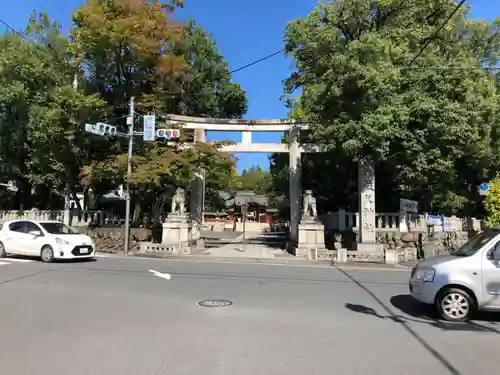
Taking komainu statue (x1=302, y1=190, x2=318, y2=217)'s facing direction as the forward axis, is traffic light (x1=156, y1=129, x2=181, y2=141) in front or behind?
in front

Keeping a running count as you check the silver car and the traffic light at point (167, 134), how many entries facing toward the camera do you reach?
1

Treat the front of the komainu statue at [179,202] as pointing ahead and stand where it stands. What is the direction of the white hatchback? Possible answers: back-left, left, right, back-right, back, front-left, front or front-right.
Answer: right

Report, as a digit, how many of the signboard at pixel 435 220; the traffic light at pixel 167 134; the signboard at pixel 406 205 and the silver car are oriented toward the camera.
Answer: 3

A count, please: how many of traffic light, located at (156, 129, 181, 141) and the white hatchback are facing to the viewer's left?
0

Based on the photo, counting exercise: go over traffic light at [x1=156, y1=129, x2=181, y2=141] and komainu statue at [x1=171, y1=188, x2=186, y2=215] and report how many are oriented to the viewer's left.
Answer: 0

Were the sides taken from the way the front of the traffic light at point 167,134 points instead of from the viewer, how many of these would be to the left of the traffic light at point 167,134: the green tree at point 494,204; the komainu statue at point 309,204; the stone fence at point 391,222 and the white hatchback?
3

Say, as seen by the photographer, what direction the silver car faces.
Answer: facing to the left of the viewer

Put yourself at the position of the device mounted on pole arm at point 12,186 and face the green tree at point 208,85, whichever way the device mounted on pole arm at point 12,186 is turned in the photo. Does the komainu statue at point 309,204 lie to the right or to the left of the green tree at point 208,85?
right

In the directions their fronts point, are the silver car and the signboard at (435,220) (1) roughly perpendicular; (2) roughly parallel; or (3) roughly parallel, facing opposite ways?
roughly perpendicular

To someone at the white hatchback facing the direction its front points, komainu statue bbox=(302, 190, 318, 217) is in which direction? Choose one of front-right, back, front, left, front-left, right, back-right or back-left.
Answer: front-left

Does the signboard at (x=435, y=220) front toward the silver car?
yes

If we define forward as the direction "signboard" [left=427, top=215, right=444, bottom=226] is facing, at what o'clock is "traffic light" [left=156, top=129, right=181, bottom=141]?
The traffic light is roughly at 2 o'clock from the signboard.
